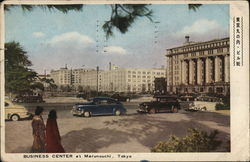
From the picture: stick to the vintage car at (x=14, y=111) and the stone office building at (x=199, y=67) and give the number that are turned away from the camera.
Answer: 0

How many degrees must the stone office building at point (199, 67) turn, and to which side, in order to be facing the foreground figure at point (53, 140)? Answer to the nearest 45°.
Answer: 0° — it already faces them

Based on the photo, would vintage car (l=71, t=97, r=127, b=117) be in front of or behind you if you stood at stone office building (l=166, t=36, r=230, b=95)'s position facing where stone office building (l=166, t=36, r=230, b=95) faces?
in front

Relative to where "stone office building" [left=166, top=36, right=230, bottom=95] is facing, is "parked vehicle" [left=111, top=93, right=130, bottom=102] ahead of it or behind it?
ahead
